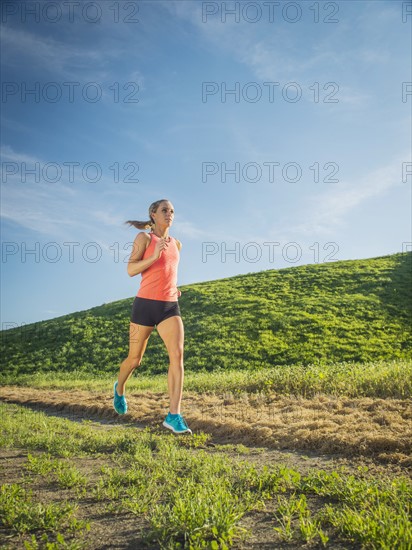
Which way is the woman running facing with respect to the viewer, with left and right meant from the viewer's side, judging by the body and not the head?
facing the viewer and to the right of the viewer
